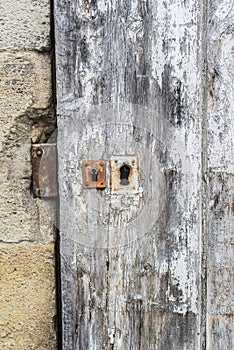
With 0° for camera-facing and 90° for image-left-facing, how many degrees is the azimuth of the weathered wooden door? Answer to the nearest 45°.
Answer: approximately 0°
